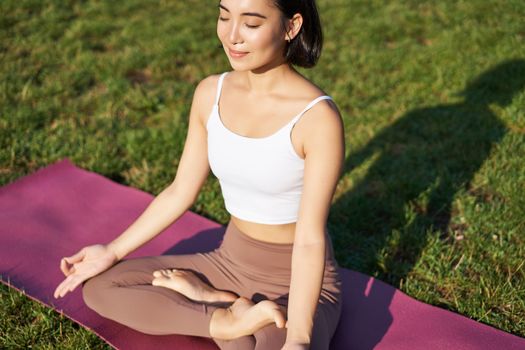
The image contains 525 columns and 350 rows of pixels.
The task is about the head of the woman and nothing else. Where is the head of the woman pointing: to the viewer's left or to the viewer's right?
to the viewer's left

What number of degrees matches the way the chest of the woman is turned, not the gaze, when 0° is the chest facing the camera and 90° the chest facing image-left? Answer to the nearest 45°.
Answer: approximately 45°
